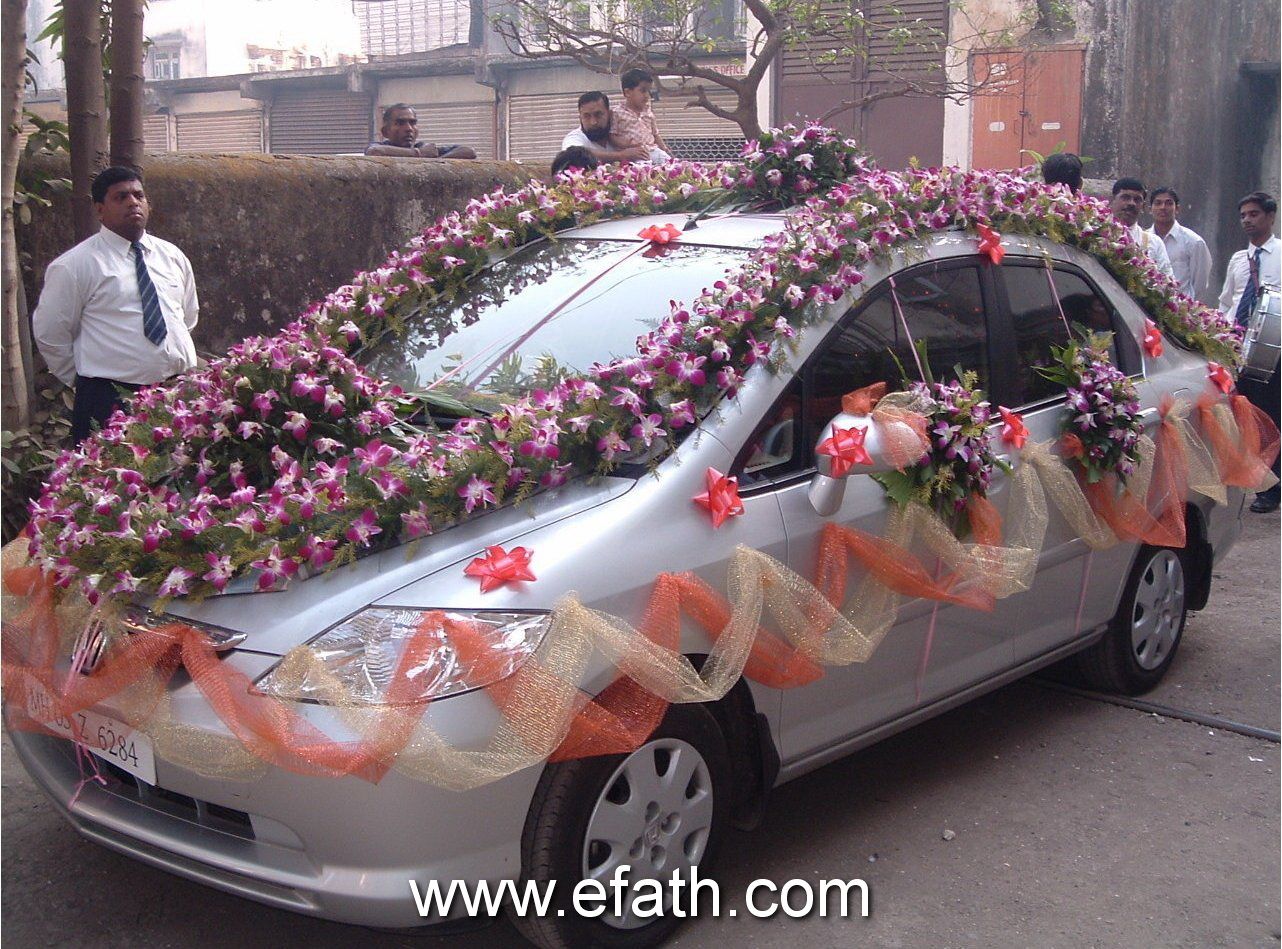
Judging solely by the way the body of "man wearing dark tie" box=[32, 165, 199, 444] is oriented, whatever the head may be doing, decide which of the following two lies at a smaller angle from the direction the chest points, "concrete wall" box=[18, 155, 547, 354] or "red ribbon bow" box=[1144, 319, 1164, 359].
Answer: the red ribbon bow

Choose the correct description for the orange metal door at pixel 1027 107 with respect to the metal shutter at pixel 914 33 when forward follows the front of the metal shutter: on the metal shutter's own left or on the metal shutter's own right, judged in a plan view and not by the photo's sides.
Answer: on the metal shutter's own left

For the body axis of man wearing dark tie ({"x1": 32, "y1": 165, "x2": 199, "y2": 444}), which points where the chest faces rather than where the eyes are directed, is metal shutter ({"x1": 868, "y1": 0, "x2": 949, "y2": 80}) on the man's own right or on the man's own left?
on the man's own left

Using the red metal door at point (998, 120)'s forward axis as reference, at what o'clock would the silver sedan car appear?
The silver sedan car is roughly at 12 o'clock from the red metal door.

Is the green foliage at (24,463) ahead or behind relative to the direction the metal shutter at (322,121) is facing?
ahead

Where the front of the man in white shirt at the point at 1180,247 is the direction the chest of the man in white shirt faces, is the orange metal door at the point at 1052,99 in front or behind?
behind
